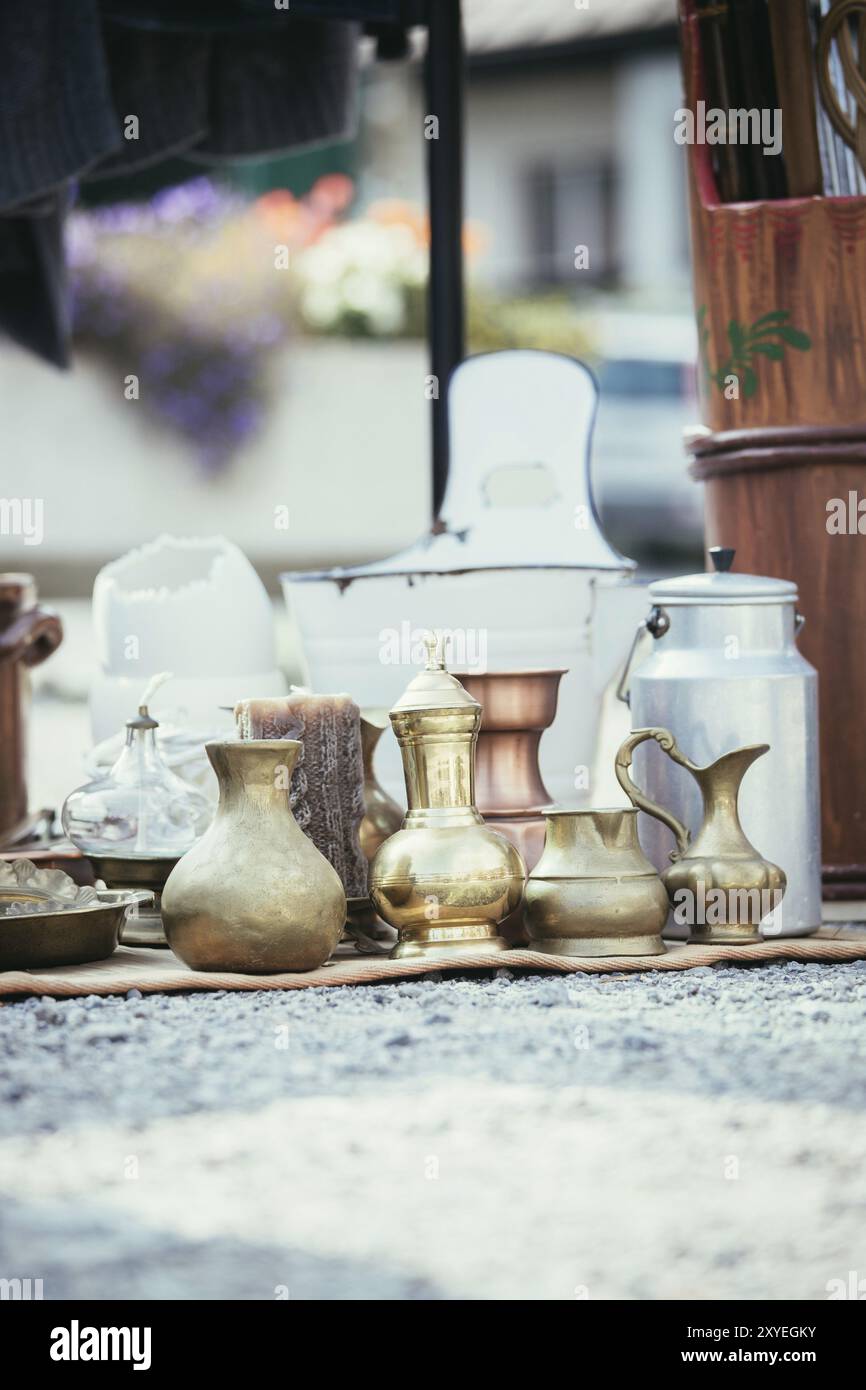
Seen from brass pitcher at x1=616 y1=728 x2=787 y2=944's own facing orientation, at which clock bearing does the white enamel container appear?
The white enamel container is roughly at 8 o'clock from the brass pitcher.

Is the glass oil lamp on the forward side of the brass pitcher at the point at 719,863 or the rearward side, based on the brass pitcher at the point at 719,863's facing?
on the rearward side

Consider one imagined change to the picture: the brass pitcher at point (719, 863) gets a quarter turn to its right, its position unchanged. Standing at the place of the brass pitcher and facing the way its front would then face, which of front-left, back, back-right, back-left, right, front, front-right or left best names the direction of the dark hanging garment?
back-right

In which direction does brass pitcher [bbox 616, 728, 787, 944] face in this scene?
to the viewer's right

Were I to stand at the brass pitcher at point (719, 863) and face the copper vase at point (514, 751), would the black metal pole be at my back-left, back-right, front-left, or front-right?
front-right

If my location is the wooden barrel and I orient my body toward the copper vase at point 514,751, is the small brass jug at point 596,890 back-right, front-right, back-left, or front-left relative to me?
front-left
